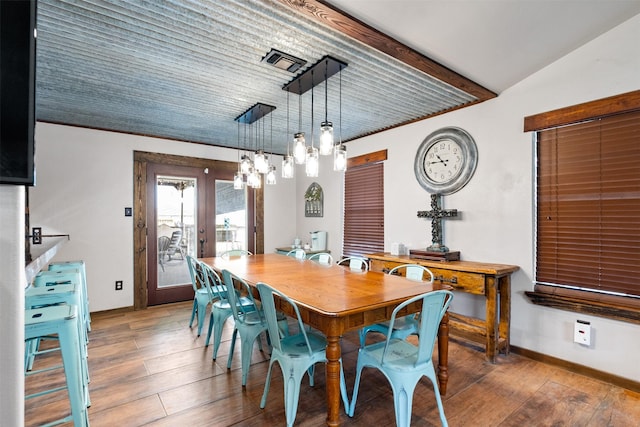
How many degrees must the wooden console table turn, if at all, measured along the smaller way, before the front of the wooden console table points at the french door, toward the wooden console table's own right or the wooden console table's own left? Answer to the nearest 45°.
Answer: approximately 45° to the wooden console table's own right

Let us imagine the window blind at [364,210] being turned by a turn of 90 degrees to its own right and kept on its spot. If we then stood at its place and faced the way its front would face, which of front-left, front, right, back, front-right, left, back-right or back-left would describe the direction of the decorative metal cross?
back

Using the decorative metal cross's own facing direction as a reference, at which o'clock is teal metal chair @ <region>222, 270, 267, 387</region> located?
The teal metal chair is roughly at 12 o'clock from the decorative metal cross.

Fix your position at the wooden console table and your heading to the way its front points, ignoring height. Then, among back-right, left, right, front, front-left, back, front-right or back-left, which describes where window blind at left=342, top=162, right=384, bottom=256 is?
right
